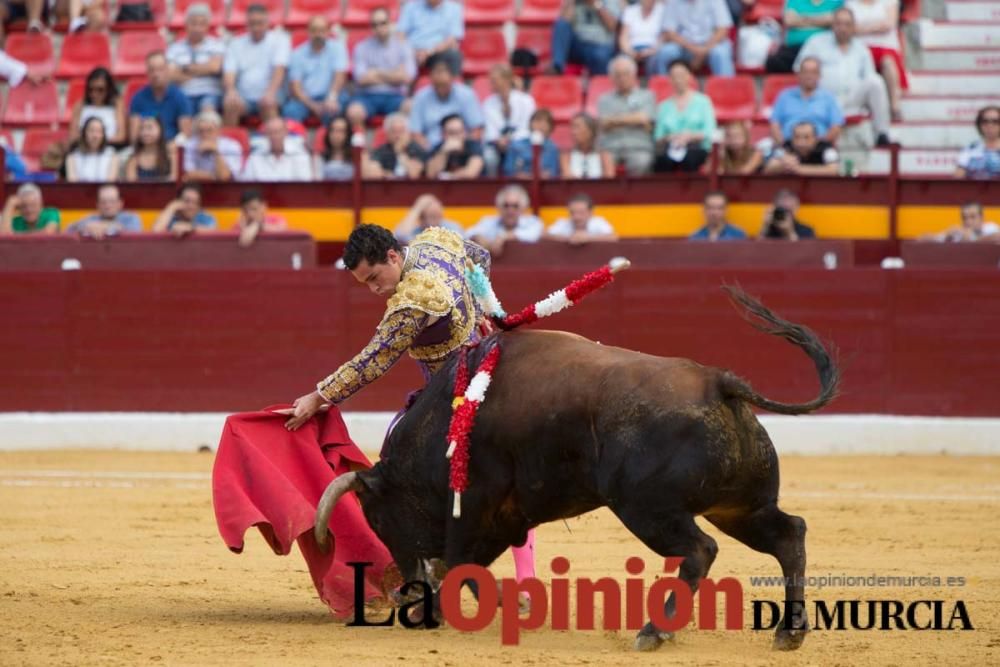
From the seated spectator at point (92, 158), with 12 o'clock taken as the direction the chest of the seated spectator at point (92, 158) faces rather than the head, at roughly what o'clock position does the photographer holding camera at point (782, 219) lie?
the photographer holding camera at point (782, 219) is roughly at 10 o'clock from the seated spectator at point (92, 158).

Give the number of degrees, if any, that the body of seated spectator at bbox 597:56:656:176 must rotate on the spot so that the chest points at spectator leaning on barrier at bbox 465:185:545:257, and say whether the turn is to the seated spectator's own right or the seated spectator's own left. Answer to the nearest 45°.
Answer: approximately 45° to the seated spectator's own right

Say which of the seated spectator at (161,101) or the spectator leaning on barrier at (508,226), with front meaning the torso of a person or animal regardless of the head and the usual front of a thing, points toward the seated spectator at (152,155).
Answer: the seated spectator at (161,101)

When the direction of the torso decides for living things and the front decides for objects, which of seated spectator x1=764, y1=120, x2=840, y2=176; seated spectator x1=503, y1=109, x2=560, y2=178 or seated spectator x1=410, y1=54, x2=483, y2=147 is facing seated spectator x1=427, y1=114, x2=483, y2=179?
seated spectator x1=410, y1=54, x2=483, y2=147

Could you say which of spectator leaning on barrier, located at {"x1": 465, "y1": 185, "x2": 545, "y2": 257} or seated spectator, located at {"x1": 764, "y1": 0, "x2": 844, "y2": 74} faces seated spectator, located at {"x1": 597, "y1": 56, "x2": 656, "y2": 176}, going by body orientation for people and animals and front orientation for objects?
seated spectator, located at {"x1": 764, "y1": 0, "x2": 844, "y2": 74}

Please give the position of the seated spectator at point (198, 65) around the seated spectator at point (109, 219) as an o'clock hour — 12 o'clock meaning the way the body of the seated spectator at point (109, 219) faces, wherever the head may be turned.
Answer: the seated spectator at point (198, 65) is roughly at 7 o'clock from the seated spectator at point (109, 219).

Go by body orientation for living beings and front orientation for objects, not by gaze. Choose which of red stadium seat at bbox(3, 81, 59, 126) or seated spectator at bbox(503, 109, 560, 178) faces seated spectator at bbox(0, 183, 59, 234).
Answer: the red stadium seat

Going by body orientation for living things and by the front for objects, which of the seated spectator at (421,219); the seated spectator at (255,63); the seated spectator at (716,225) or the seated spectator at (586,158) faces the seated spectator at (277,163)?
the seated spectator at (255,63)

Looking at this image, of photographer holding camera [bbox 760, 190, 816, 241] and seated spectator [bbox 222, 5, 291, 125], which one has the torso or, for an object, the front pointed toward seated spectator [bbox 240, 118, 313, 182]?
seated spectator [bbox 222, 5, 291, 125]

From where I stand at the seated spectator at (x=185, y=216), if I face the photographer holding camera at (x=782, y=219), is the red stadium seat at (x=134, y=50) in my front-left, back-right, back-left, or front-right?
back-left
